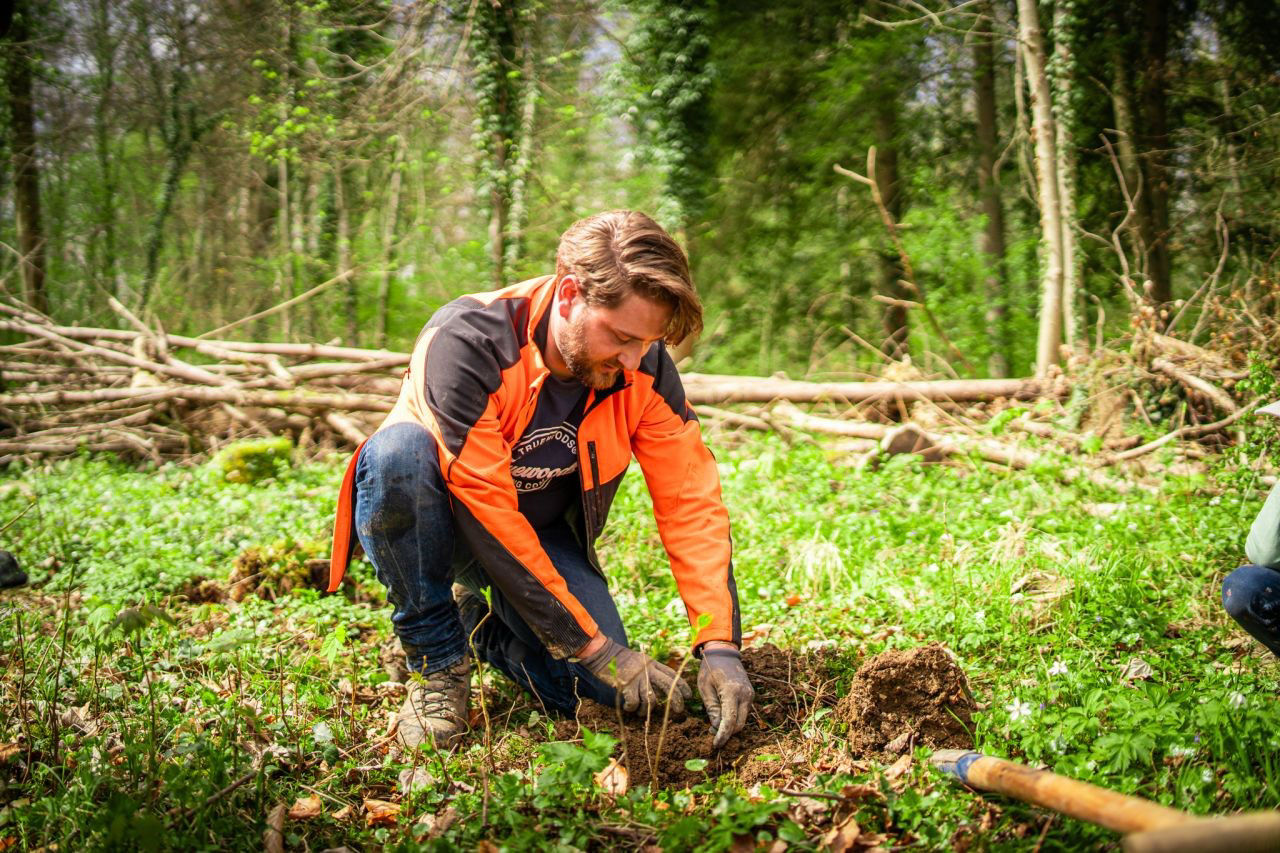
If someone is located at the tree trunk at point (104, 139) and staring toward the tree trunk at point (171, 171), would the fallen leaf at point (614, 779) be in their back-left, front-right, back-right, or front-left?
front-right

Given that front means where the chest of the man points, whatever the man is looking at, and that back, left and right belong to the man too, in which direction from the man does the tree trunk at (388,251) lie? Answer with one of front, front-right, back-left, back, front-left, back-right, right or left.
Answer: back-left

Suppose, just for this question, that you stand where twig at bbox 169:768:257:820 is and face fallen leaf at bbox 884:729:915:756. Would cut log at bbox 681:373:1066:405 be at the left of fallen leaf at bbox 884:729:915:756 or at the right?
left

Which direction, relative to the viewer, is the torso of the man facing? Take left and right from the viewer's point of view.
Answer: facing the viewer and to the right of the viewer

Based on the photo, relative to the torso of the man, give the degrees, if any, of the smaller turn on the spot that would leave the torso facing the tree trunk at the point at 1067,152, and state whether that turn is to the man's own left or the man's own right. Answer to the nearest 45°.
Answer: approximately 90° to the man's own left

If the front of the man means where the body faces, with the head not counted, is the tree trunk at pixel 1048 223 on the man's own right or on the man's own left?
on the man's own left

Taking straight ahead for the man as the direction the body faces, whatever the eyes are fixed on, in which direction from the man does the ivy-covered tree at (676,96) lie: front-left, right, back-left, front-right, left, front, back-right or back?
back-left

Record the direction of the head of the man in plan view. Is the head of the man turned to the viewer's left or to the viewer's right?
to the viewer's right

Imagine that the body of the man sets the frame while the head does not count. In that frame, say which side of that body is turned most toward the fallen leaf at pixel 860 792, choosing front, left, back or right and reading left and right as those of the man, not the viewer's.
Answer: front

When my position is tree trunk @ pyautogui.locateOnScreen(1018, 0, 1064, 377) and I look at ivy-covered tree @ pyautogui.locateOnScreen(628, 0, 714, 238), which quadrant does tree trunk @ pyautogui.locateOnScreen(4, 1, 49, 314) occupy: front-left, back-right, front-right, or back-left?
front-left
